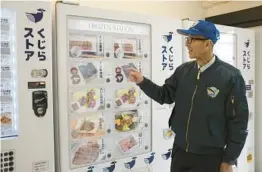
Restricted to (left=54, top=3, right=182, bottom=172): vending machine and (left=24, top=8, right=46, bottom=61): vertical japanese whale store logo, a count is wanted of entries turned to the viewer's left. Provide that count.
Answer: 0

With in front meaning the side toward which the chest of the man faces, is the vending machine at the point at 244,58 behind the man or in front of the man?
behind

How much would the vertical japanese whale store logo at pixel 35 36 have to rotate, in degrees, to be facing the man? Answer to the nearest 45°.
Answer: approximately 90° to its left

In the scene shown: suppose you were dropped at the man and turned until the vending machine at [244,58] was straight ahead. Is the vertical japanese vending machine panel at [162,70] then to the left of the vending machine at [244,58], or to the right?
left

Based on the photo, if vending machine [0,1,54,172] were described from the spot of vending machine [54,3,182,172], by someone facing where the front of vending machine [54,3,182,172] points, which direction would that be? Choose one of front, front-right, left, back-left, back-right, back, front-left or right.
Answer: right

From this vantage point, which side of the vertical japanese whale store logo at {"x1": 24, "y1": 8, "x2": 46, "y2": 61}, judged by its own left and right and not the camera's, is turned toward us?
front

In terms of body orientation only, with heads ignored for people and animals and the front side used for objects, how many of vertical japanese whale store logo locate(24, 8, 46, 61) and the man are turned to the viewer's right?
0

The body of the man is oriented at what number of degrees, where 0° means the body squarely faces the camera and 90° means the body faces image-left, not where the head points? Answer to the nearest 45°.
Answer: approximately 45°

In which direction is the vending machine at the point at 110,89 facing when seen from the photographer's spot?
facing the viewer and to the right of the viewer

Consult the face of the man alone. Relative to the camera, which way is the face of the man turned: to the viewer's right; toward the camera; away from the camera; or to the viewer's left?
to the viewer's left

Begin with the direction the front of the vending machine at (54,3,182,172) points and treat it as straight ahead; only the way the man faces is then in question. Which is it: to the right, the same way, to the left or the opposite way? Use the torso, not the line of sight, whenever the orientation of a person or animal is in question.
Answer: to the right
